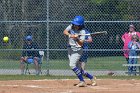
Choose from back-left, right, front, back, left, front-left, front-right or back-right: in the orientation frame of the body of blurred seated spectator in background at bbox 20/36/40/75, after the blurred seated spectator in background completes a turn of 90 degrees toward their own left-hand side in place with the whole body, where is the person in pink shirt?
front

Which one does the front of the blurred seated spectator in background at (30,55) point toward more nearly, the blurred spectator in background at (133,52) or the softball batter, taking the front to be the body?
the softball batter

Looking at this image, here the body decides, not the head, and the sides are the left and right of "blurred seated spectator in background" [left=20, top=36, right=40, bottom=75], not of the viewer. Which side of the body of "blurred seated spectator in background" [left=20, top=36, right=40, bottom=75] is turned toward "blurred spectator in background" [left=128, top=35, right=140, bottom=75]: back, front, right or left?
left

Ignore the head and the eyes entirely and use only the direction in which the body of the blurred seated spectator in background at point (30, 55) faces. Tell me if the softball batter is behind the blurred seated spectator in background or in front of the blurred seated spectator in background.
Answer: in front

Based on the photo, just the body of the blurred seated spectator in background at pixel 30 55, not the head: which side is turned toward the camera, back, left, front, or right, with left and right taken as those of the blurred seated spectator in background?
front
